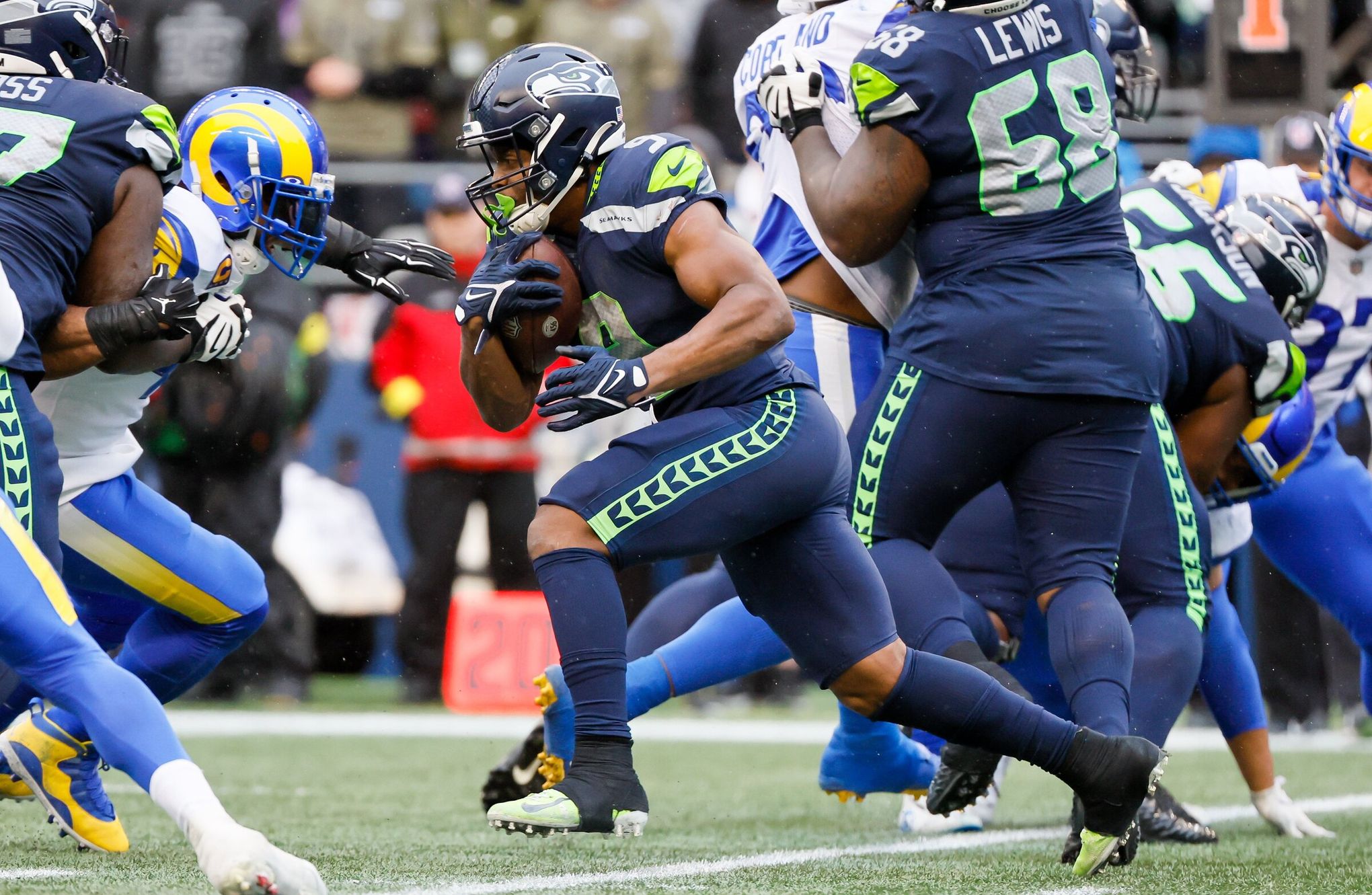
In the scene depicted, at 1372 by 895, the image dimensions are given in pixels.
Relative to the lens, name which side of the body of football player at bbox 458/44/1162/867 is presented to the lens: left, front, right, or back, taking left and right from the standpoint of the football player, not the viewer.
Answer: left

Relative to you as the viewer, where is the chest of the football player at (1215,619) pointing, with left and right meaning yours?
facing to the right of the viewer

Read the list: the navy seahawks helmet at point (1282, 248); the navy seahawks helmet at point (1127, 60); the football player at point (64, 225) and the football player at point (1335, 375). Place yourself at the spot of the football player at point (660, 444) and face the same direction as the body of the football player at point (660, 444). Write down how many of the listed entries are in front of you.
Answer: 1

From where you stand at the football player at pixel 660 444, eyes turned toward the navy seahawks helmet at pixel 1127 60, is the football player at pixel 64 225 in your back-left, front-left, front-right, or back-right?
back-left

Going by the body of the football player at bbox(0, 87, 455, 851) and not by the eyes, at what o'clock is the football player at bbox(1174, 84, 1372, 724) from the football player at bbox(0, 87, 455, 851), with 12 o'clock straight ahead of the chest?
the football player at bbox(1174, 84, 1372, 724) is roughly at 12 o'clock from the football player at bbox(0, 87, 455, 851).

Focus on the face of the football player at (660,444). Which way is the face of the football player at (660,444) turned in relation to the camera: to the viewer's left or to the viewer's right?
to the viewer's left

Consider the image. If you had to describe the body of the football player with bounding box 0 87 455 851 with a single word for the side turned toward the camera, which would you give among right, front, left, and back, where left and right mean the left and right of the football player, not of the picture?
right

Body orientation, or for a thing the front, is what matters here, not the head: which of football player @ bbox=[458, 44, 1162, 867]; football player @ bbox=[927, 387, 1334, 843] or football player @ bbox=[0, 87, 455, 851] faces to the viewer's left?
football player @ bbox=[458, 44, 1162, 867]

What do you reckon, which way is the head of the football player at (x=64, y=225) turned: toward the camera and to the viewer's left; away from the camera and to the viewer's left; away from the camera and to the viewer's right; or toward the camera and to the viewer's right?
away from the camera and to the viewer's right

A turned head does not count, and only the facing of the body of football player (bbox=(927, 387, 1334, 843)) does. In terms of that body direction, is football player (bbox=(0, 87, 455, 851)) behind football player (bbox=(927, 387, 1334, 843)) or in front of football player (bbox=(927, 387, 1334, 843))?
behind

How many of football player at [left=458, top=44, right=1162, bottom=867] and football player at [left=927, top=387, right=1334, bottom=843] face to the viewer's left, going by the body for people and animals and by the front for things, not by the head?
1
